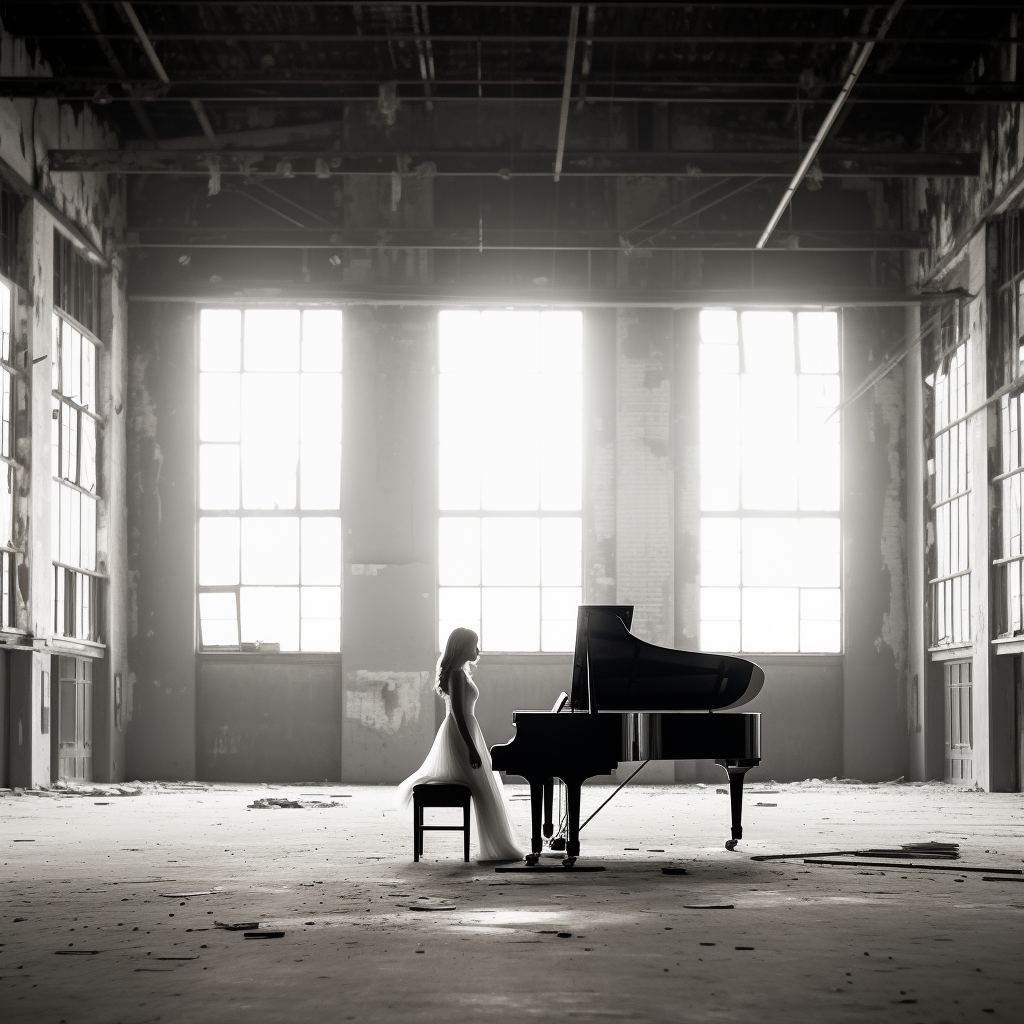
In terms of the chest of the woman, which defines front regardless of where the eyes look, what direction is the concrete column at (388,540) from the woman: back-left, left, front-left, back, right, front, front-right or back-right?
left

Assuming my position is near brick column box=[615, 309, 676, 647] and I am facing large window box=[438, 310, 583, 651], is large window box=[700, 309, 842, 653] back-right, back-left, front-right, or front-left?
back-right

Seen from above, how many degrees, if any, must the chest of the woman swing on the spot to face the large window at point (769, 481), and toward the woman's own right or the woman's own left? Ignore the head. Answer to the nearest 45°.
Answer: approximately 90° to the woman's own left

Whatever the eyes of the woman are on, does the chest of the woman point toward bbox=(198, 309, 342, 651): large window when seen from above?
no

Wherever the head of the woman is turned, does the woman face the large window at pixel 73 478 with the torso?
no

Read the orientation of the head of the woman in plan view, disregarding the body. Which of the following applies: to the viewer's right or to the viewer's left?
to the viewer's right

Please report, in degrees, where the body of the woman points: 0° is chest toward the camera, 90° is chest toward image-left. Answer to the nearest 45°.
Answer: approximately 270°

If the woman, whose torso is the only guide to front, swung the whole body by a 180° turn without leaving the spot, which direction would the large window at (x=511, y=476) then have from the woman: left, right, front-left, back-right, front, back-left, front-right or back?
right

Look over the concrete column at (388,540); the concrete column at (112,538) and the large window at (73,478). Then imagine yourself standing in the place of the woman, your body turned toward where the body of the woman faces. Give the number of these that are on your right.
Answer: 0
